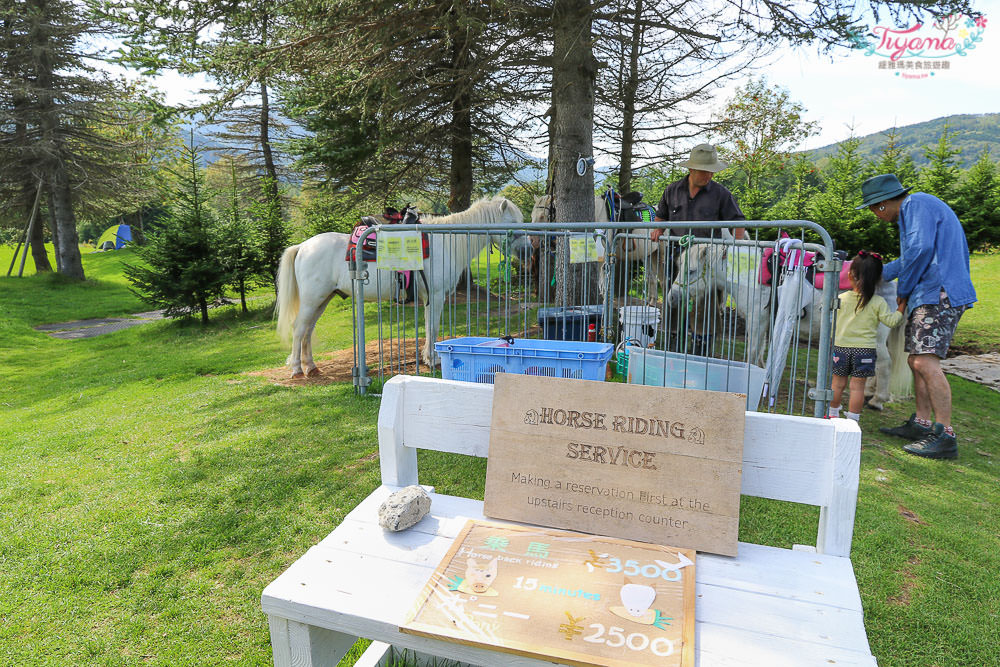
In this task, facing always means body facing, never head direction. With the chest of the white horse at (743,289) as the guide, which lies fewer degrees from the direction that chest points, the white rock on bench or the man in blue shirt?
the white rock on bench

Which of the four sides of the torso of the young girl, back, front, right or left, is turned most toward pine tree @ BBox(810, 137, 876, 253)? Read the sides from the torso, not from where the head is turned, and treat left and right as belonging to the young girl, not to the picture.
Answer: front

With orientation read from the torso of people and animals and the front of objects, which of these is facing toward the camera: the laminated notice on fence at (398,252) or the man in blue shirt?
the laminated notice on fence

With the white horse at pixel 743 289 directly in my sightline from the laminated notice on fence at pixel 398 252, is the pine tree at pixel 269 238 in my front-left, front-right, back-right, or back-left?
back-left

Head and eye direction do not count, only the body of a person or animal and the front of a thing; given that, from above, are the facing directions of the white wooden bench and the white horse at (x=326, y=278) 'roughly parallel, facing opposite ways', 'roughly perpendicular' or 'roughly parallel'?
roughly perpendicular

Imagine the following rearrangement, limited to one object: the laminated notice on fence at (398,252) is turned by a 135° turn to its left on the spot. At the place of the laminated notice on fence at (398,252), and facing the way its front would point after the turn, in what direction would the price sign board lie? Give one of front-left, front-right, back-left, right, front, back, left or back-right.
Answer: back-right

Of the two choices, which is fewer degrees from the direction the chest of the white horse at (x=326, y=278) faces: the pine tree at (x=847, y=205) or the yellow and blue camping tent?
the pine tree

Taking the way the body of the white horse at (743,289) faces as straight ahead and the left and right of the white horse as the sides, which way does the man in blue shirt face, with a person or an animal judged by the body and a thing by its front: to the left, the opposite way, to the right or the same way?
the same way

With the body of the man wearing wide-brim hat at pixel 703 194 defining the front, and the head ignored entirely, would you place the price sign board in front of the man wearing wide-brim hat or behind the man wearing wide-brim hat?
in front

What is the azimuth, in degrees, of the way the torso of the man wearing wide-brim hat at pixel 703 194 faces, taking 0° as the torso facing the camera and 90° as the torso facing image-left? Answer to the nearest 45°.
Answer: approximately 0°

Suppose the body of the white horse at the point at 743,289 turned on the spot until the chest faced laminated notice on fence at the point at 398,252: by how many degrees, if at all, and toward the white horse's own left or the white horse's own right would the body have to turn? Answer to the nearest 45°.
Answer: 0° — it already faces it

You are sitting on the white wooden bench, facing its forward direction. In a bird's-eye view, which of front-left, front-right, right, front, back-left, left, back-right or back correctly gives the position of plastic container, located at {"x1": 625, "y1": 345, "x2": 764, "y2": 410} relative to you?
back

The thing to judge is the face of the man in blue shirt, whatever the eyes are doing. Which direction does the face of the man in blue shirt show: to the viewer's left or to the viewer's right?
to the viewer's left

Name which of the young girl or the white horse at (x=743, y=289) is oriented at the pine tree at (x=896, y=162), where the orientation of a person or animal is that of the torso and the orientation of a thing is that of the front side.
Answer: the young girl

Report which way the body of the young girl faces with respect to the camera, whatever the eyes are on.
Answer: away from the camera

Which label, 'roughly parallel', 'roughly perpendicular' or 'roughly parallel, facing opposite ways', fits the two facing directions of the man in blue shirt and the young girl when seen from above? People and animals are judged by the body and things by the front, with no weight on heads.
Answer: roughly perpendicular

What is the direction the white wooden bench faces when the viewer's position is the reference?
facing the viewer

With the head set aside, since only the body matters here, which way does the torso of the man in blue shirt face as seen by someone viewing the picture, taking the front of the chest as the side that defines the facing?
to the viewer's left

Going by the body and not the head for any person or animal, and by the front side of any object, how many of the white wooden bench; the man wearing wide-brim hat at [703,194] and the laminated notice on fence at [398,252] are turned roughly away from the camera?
0
